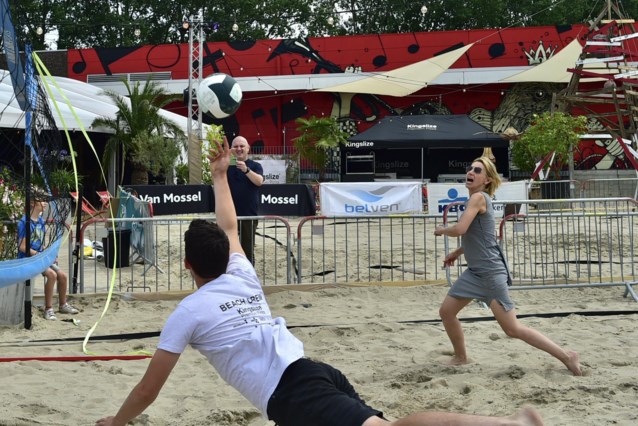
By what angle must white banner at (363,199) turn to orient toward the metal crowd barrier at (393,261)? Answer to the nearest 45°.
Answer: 0° — it already faces it

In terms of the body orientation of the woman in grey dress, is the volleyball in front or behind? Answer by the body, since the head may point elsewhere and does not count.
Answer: in front

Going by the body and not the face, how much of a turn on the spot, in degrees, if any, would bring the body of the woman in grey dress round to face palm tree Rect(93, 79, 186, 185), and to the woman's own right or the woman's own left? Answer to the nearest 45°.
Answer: approximately 45° to the woman's own right

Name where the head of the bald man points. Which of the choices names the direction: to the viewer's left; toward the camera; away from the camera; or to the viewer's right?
toward the camera

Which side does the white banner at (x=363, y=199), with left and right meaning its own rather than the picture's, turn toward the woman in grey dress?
front

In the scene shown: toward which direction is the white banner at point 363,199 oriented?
toward the camera

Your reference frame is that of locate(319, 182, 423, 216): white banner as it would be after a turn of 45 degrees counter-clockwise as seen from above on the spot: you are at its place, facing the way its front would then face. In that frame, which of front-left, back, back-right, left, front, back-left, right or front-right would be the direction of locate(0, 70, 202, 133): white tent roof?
back

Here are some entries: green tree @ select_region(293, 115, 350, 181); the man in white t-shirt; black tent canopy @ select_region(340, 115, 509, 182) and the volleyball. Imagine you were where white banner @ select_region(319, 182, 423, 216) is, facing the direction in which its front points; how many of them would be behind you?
2

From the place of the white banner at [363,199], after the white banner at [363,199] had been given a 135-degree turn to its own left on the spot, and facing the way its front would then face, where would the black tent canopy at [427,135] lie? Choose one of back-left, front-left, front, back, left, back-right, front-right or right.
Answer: front-left

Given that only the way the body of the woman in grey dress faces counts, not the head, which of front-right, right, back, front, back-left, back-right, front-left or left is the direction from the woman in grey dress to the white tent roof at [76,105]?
front-right

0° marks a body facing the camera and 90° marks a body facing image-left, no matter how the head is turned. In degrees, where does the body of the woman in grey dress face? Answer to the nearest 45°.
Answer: approximately 90°

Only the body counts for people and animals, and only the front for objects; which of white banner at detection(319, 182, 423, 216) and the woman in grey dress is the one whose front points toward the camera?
the white banner

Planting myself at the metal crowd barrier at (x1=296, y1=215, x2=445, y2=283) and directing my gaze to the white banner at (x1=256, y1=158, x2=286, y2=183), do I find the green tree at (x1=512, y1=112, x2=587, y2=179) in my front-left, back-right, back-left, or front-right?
front-right

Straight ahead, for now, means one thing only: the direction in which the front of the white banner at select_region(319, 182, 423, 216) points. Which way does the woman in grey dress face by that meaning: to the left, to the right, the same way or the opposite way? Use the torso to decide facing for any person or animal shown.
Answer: to the right

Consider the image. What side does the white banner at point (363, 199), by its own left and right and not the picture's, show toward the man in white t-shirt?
front

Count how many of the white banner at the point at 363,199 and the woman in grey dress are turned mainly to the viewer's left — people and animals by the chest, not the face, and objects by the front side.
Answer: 1

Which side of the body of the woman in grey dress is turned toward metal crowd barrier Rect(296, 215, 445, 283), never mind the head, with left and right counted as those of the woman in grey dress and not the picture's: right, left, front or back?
right

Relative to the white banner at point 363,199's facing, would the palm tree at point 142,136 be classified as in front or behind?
behind
